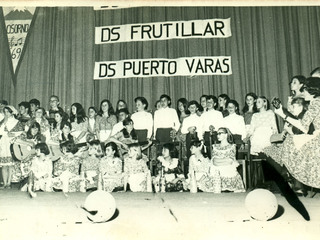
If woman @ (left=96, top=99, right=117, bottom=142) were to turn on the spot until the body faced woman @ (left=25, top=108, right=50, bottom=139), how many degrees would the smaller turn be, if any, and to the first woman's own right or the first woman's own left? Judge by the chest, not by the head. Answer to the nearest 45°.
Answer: approximately 90° to the first woman's own right

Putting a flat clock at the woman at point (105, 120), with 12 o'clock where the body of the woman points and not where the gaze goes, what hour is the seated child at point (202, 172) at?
The seated child is roughly at 10 o'clock from the woman.

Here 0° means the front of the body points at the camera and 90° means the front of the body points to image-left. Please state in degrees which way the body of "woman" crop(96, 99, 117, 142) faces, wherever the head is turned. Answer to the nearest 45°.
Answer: approximately 0°

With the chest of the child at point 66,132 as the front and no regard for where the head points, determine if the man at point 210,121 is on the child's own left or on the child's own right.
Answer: on the child's own left

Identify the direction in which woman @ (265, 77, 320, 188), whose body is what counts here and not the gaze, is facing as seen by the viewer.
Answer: to the viewer's left
